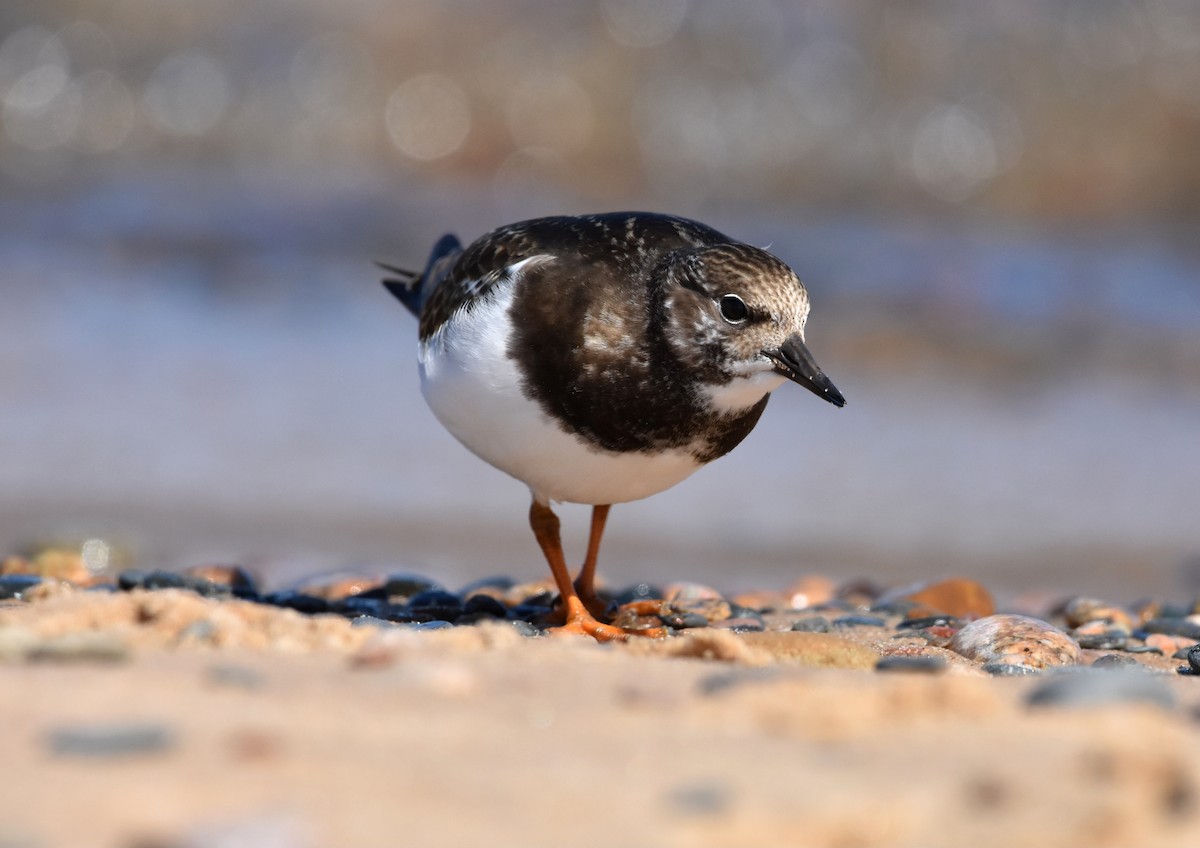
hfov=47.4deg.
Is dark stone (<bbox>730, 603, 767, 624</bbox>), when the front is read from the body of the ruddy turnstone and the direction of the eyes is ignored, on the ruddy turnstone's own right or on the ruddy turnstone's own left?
on the ruddy turnstone's own left

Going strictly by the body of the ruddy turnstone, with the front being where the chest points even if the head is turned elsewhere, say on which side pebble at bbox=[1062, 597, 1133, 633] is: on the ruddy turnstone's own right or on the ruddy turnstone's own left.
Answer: on the ruddy turnstone's own left

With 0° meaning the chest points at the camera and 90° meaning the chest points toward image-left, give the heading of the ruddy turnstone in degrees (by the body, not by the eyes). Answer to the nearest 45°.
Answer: approximately 315°

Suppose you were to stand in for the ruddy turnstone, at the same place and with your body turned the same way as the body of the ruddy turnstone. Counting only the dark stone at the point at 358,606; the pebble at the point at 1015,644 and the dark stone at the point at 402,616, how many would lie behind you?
2

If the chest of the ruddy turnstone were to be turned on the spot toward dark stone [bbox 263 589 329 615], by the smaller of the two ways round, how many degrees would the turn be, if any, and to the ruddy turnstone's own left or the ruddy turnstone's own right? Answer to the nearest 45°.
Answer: approximately 180°

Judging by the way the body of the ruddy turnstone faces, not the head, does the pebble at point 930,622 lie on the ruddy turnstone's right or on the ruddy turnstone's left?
on the ruddy turnstone's left

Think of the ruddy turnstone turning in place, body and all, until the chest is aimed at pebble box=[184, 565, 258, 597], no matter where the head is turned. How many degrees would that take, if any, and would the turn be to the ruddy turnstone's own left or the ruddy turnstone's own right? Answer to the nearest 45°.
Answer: approximately 180°

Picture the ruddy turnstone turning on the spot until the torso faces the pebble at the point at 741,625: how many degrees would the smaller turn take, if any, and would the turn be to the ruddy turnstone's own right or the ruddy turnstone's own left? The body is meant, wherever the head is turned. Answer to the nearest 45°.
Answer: approximately 90° to the ruddy turnstone's own left

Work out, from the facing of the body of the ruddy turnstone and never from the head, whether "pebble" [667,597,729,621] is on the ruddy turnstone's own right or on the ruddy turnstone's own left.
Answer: on the ruddy turnstone's own left
